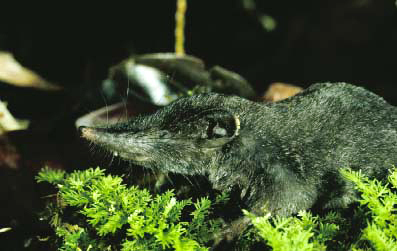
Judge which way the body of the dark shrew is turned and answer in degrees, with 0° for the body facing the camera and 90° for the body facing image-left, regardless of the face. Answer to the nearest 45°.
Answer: approximately 90°

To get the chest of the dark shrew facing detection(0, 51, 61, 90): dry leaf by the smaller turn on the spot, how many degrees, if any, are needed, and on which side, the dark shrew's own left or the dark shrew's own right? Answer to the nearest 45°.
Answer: approximately 45° to the dark shrew's own right
